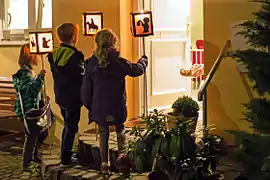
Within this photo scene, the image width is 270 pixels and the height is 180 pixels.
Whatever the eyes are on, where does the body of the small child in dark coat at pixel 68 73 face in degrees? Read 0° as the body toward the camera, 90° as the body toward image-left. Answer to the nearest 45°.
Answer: approximately 225°

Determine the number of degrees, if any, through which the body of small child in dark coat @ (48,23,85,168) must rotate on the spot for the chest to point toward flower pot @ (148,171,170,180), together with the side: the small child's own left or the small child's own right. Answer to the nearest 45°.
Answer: approximately 90° to the small child's own right

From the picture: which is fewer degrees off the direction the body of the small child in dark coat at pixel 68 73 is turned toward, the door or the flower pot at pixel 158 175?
the door

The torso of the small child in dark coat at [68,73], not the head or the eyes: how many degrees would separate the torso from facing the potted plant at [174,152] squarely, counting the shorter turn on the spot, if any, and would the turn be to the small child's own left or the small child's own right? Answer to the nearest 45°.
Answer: approximately 90° to the small child's own right

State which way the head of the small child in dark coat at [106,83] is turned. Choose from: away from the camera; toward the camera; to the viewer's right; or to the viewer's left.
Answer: away from the camera
